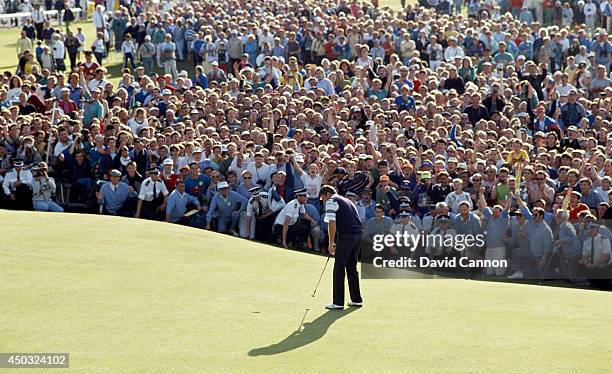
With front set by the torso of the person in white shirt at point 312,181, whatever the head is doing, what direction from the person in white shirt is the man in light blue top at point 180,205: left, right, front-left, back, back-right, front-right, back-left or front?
right

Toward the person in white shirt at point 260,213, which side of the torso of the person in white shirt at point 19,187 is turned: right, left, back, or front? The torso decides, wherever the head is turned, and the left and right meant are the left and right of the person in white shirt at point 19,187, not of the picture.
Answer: left

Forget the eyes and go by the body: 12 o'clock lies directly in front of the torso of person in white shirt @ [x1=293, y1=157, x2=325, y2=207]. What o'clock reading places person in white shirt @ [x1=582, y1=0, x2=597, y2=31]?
person in white shirt @ [x1=582, y1=0, x2=597, y2=31] is roughly at 7 o'clock from person in white shirt @ [x1=293, y1=157, x2=325, y2=207].

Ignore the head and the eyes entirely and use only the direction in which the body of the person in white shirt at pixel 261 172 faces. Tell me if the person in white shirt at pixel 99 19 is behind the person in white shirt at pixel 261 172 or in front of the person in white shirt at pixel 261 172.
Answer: behind

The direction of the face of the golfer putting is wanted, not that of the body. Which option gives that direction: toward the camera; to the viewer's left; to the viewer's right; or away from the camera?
to the viewer's left

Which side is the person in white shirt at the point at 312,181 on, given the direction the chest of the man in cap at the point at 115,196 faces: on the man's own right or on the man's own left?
on the man's own left

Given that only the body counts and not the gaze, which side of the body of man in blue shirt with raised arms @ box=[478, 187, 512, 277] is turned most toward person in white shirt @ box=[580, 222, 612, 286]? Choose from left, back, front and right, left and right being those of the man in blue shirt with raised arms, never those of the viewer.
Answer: left

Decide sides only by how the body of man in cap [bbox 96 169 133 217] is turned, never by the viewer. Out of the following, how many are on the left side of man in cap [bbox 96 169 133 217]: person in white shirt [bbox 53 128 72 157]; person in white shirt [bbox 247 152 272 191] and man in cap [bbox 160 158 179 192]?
2

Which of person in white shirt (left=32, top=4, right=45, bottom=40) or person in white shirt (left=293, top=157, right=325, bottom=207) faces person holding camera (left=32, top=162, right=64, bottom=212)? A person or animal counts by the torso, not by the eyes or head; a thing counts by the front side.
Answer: person in white shirt (left=32, top=4, right=45, bottom=40)

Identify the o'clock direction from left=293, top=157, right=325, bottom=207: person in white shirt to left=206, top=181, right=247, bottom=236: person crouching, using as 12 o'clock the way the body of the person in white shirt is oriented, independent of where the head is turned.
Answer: The person crouching is roughly at 3 o'clock from the person in white shirt.

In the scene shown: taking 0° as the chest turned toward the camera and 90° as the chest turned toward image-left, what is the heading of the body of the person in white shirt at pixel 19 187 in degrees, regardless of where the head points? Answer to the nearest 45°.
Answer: approximately 0°
